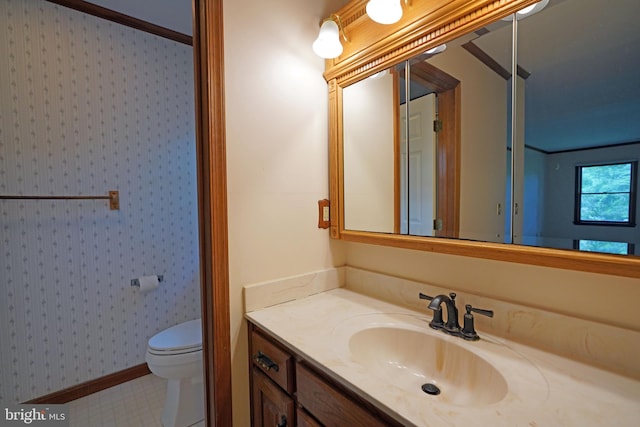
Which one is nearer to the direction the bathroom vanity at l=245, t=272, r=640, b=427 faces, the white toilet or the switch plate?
the white toilet

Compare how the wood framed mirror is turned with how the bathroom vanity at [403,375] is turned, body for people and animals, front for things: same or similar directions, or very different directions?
same or similar directions

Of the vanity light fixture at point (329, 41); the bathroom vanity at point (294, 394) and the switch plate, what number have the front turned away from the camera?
0

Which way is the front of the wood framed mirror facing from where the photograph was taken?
facing the viewer and to the left of the viewer

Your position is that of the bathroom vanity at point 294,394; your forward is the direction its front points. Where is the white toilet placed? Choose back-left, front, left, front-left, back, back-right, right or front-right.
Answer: right

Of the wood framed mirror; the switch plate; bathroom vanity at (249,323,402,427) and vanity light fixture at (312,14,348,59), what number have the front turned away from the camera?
0

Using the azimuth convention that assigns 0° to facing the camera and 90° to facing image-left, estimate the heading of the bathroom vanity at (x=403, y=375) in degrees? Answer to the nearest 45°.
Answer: approximately 45°

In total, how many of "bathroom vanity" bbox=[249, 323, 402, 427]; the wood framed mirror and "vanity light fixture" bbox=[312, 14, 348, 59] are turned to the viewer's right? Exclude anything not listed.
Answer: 0
